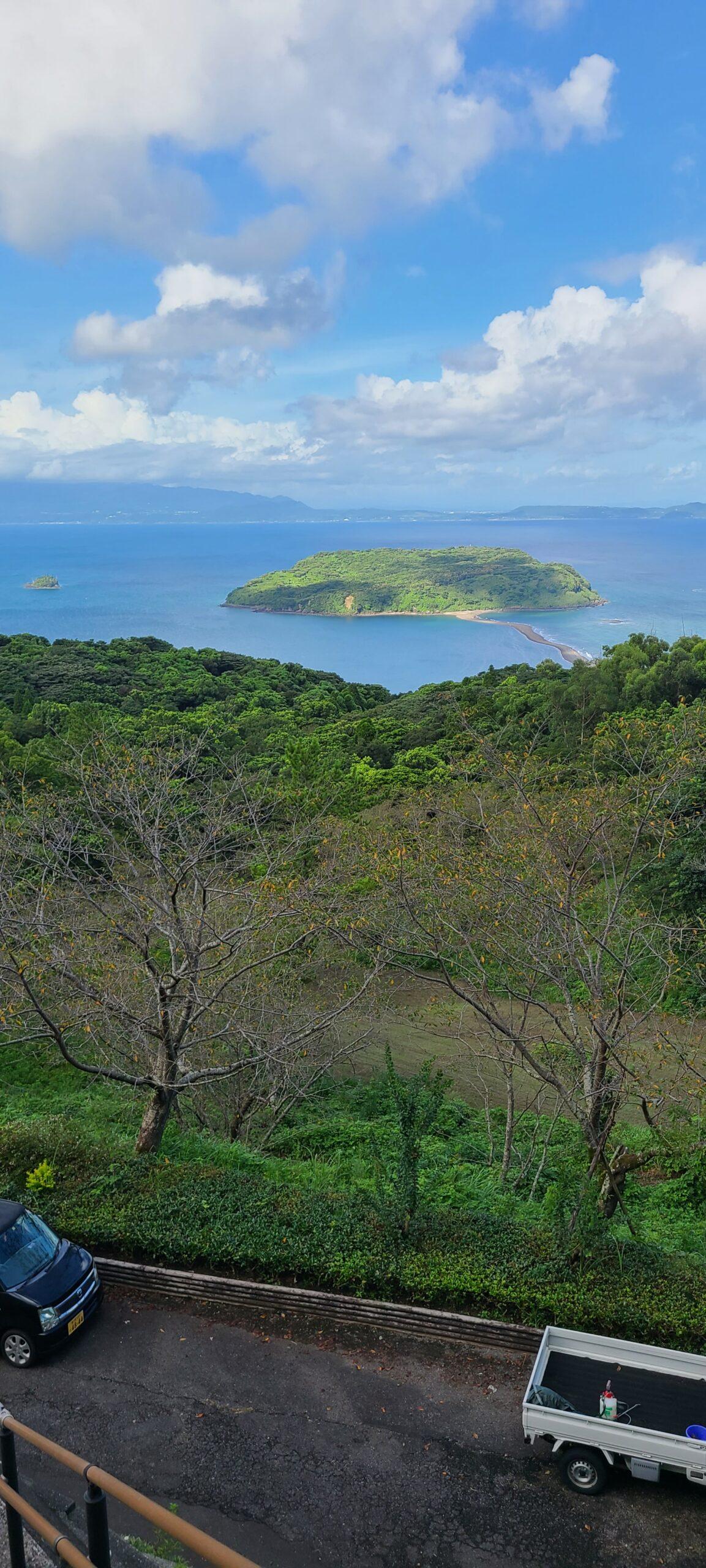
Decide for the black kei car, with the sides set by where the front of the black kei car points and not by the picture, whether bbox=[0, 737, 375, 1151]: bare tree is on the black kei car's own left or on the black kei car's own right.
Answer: on the black kei car's own left

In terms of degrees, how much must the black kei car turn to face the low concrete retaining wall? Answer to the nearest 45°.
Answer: approximately 45° to its left

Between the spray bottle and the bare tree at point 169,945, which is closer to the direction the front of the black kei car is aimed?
the spray bottle

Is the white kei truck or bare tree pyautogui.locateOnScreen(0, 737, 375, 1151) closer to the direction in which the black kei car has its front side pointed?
the white kei truck

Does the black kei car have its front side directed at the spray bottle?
yes

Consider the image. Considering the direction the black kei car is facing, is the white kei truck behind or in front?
in front

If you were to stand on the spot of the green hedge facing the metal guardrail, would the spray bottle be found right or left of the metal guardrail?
left

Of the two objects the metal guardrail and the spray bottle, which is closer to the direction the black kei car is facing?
the spray bottle

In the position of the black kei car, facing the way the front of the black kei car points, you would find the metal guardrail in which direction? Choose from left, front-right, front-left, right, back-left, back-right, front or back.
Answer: front-right
